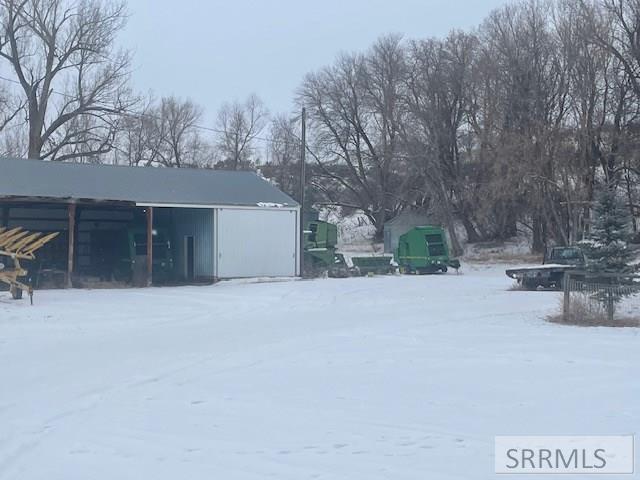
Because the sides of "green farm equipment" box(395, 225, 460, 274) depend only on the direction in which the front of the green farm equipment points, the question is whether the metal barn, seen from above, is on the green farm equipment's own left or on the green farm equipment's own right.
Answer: on the green farm equipment's own right

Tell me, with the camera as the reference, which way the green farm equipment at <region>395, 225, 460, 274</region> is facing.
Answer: facing the viewer and to the right of the viewer

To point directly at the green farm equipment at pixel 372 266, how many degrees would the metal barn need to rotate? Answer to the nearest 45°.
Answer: approximately 90° to its left

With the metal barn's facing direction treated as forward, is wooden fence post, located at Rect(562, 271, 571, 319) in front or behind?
in front

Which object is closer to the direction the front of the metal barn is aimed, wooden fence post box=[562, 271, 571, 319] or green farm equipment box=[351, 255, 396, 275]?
the wooden fence post

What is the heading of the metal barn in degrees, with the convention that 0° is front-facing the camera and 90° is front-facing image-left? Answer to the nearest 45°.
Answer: approximately 0°

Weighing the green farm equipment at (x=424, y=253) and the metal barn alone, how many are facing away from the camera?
0

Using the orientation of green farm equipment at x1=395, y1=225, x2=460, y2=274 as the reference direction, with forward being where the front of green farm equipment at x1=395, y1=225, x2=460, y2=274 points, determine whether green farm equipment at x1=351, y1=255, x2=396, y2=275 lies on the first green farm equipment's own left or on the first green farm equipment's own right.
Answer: on the first green farm equipment's own right

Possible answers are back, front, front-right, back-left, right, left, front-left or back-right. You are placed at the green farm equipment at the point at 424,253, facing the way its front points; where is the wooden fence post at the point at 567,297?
front-right
